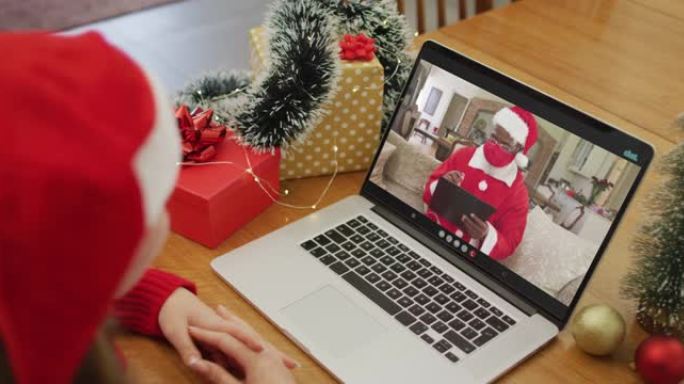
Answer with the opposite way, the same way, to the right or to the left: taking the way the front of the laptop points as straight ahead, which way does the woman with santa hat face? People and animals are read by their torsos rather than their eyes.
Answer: the opposite way

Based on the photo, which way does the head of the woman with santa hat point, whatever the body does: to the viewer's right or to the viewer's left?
to the viewer's right

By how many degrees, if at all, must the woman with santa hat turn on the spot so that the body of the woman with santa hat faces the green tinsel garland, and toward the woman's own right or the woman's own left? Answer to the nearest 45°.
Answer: approximately 45° to the woman's own left

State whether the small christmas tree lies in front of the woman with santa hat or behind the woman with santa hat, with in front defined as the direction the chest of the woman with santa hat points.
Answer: in front

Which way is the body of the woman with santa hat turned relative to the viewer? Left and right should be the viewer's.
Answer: facing away from the viewer and to the right of the viewer

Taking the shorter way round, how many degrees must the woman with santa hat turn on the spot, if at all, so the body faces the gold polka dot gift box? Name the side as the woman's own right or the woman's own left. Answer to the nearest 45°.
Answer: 0° — they already face it
